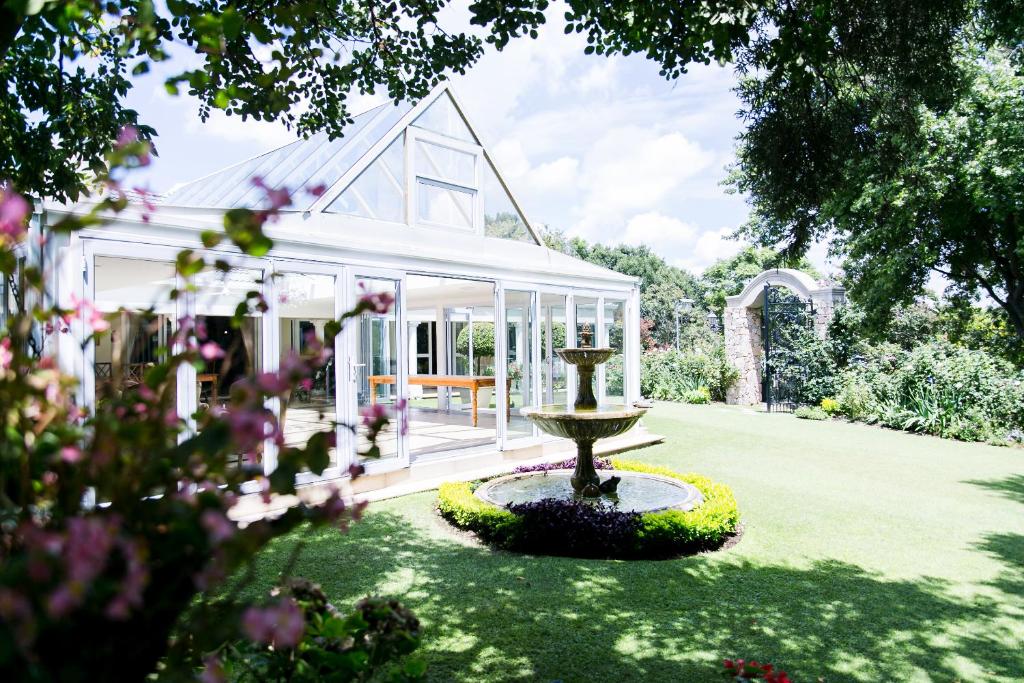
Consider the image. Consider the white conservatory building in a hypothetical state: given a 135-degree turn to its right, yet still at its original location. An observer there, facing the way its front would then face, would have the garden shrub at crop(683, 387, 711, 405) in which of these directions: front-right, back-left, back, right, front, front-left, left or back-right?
back-right

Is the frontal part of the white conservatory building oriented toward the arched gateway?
no

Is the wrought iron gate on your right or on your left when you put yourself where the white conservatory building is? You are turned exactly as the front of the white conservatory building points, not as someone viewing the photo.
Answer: on your left

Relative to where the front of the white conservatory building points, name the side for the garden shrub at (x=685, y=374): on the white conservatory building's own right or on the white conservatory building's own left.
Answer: on the white conservatory building's own left

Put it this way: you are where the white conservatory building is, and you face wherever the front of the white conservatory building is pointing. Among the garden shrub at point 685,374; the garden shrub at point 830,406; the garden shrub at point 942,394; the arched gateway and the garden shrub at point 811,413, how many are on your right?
0

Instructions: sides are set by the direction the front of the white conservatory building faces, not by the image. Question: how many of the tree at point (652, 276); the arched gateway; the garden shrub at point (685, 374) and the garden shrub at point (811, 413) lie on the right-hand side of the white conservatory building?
0

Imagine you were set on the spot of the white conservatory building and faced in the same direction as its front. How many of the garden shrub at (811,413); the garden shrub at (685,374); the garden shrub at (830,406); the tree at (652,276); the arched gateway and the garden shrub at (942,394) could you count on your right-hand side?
0

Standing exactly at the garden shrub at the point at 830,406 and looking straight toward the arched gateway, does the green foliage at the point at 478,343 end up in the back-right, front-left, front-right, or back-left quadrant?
front-left

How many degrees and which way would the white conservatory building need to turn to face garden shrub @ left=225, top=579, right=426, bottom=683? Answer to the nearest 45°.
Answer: approximately 45° to its right

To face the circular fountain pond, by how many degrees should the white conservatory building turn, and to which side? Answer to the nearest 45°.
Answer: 0° — it already faces it

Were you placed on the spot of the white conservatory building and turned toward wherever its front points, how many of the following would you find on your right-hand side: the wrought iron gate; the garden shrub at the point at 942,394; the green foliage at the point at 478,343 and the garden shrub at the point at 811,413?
0

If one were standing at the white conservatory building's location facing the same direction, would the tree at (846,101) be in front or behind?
in front

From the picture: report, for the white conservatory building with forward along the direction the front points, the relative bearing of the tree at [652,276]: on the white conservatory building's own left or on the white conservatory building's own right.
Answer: on the white conservatory building's own left

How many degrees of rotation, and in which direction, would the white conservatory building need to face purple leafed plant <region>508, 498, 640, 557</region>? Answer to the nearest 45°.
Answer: approximately 45° to its right

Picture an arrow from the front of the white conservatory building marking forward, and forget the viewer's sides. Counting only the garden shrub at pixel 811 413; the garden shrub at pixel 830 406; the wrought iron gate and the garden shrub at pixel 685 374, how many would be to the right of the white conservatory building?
0

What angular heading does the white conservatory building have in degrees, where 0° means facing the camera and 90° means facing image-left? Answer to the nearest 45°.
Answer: approximately 315°
